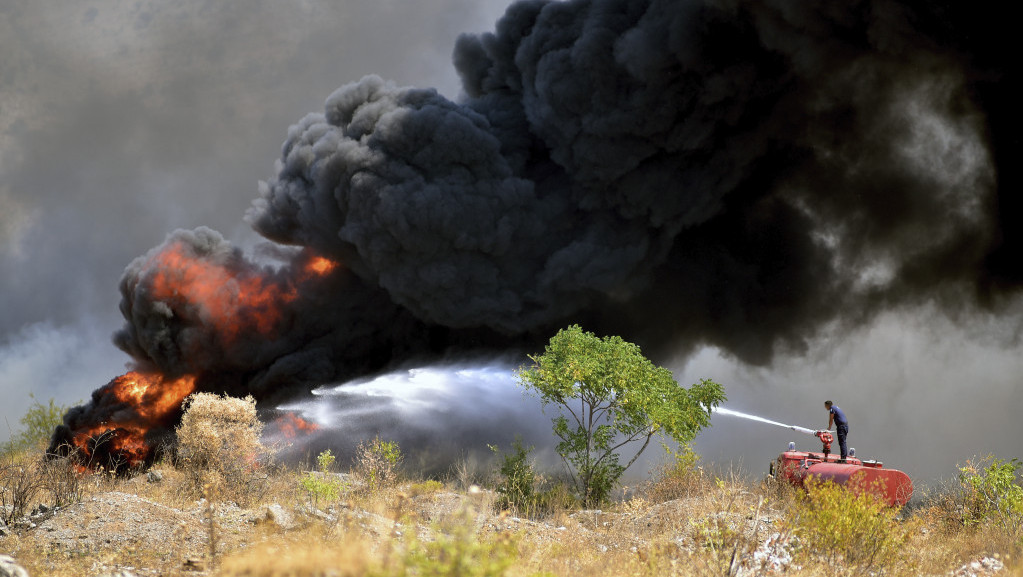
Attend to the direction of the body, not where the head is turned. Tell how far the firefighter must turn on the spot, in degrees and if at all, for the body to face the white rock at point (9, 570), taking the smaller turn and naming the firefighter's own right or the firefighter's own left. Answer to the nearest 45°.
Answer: approximately 45° to the firefighter's own left

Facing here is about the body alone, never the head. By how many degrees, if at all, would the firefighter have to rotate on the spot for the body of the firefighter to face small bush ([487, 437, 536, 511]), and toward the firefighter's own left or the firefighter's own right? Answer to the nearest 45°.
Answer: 0° — they already face it

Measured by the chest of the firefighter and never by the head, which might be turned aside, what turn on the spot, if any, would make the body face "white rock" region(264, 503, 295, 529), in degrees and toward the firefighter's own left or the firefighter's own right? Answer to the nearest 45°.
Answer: approximately 45° to the firefighter's own left

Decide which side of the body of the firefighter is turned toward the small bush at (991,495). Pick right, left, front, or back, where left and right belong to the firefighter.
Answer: back

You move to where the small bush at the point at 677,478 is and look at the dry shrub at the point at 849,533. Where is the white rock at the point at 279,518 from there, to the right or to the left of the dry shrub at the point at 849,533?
right

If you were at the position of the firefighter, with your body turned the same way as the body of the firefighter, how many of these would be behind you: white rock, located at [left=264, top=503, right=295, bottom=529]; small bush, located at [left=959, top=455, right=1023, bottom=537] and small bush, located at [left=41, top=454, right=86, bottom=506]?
1

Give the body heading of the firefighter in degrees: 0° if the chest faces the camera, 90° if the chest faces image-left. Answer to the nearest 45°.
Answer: approximately 90°

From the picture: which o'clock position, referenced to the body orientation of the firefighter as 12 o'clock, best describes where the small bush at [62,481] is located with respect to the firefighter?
The small bush is roughly at 11 o'clock from the firefighter.

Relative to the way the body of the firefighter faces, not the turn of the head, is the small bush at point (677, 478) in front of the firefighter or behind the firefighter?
in front

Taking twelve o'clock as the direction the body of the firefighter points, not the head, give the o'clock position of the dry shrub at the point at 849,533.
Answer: The dry shrub is roughly at 9 o'clock from the firefighter.

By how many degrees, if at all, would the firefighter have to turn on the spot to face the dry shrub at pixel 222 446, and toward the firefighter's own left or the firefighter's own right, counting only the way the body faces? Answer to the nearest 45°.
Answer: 0° — they already face it

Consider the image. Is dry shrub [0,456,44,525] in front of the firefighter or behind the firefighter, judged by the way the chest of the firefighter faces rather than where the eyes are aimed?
in front
